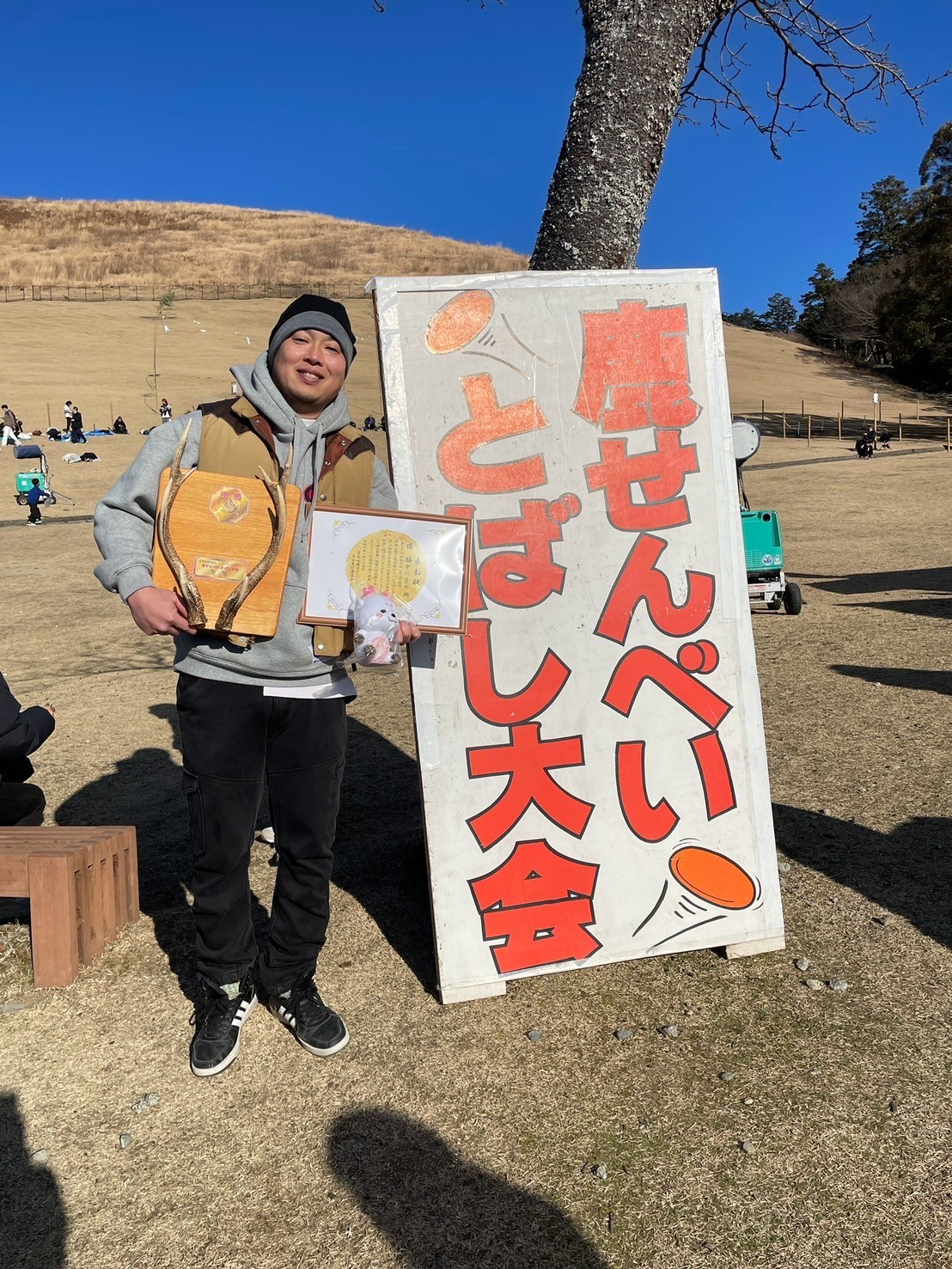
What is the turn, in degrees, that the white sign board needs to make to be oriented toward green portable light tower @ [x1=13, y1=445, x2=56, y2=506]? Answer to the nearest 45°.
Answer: approximately 135° to its right

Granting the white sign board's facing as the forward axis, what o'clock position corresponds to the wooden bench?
The wooden bench is roughly at 3 o'clock from the white sign board.

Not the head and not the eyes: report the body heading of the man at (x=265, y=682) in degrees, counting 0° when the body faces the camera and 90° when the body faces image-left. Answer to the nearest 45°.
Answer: approximately 0°

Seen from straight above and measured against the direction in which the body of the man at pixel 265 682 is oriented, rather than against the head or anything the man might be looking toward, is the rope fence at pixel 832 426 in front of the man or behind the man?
behind

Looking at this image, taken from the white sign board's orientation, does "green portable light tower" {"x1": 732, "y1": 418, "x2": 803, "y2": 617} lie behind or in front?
behind

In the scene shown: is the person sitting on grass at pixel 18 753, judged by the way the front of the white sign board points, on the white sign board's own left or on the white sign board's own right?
on the white sign board's own right

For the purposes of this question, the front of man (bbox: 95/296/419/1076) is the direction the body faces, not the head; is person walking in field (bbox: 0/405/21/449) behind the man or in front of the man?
behind

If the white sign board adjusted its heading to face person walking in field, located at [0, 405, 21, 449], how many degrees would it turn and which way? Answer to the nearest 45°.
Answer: approximately 135° to its right

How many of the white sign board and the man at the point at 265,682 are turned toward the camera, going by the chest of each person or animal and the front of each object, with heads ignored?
2
